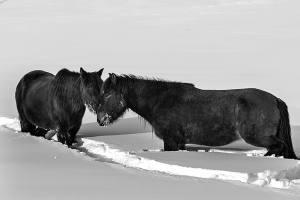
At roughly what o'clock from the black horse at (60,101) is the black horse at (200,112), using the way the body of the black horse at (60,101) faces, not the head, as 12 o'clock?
the black horse at (200,112) is roughly at 12 o'clock from the black horse at (60,101).

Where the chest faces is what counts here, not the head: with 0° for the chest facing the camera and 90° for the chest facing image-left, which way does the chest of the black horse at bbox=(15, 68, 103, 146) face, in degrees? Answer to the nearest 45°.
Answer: approximately 315°

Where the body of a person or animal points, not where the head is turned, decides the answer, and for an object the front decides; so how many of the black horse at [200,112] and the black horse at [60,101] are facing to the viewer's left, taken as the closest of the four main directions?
1

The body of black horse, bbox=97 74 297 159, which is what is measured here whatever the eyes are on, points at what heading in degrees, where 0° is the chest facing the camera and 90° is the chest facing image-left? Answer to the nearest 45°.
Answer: approximately 90°
